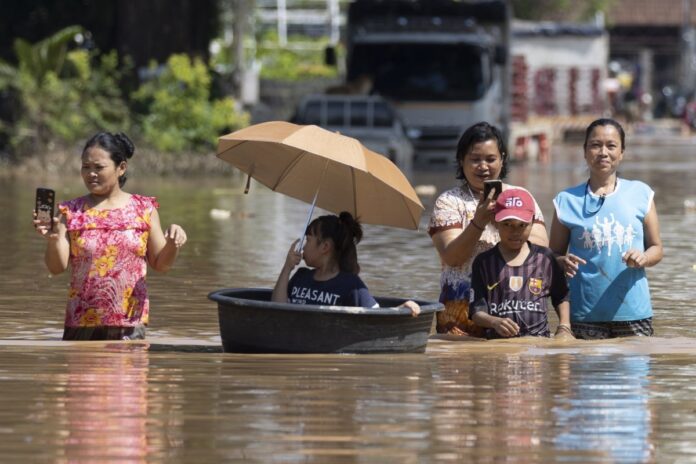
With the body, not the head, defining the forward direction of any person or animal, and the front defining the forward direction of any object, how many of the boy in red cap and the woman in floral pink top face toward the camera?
2

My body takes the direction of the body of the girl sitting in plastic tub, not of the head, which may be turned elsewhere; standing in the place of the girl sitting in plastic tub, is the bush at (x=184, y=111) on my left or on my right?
on my right

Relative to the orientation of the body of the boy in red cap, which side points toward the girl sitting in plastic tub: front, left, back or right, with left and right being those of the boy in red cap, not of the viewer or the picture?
right

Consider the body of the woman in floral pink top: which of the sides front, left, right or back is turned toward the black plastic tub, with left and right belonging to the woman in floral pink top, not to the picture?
left

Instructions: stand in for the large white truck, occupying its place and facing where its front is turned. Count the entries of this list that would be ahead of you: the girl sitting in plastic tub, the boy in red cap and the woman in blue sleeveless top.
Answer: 3

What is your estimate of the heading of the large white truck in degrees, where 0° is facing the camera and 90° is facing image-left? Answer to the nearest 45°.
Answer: approximately 0°

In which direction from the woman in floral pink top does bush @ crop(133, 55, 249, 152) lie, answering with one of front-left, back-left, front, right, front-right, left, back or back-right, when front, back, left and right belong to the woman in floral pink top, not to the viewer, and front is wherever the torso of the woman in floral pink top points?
back
